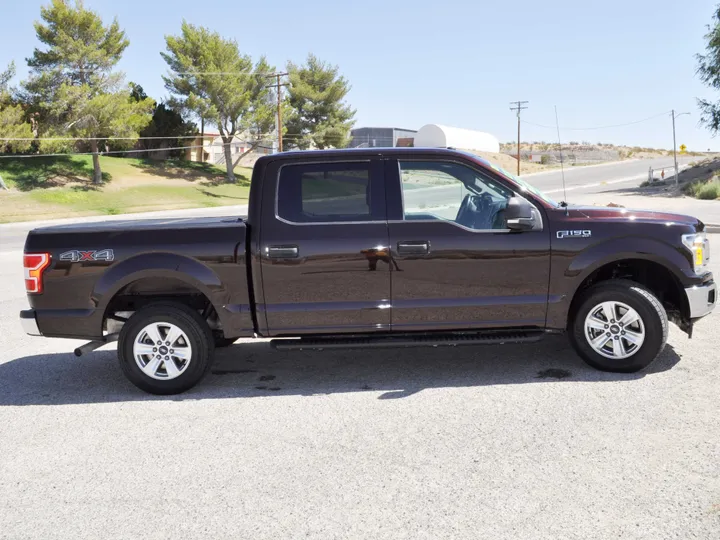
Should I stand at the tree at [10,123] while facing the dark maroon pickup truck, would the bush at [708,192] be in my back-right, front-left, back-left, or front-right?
front-left

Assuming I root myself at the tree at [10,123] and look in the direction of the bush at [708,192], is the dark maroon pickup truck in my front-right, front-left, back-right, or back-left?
front-right

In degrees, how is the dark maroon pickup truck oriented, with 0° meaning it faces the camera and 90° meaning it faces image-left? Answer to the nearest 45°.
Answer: approximately 270°

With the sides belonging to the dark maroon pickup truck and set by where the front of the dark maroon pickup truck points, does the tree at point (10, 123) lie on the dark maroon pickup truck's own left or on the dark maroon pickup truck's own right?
on the dark maroon pickup truck's own left

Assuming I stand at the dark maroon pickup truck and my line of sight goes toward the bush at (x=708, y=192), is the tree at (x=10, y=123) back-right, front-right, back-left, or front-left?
front-left

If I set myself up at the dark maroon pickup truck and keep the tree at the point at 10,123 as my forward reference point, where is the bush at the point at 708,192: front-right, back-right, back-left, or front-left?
front-right

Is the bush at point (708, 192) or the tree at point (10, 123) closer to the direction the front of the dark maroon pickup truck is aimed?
the bush

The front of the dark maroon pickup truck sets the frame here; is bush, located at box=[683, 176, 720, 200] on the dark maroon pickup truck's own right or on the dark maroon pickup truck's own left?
on the dark maroon pickup truck's own left
